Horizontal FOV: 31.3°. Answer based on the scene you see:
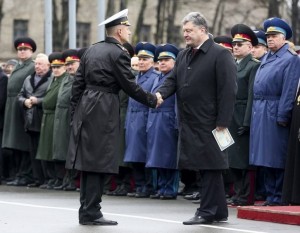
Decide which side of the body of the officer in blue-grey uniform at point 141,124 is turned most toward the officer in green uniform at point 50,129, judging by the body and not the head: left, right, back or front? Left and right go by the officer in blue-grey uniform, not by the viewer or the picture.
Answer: right

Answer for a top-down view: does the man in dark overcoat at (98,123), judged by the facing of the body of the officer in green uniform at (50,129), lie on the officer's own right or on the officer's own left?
on the officer's own left

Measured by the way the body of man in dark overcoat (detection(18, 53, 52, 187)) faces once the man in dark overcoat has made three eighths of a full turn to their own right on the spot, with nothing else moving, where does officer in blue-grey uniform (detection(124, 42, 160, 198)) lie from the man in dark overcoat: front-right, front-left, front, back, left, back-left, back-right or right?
back-right

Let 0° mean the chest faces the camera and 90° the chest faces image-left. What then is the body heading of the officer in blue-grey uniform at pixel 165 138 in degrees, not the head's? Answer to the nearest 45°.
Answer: approximately 45°

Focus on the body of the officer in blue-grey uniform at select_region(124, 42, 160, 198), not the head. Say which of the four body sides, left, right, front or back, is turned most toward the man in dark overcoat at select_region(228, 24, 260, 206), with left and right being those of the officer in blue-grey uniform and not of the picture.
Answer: left

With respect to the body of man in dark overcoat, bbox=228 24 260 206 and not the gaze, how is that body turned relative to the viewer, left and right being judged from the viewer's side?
facing the viewer and to the left of the viewer

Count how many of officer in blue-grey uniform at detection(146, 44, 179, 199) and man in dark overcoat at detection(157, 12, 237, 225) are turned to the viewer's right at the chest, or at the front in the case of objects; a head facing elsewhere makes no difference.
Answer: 0

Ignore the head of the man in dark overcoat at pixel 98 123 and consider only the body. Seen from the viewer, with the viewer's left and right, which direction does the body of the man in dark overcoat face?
facing away from the viewer and to the right of the viewer

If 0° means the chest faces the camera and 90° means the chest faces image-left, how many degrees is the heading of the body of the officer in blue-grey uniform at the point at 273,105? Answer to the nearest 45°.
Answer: approximately 45°
